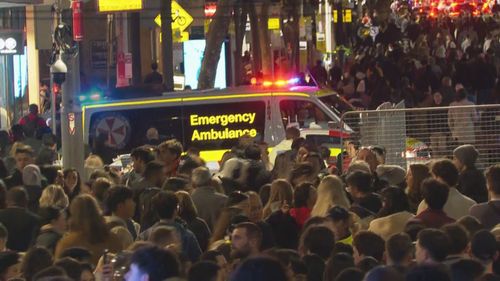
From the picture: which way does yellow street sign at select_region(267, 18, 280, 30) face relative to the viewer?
toward the camera

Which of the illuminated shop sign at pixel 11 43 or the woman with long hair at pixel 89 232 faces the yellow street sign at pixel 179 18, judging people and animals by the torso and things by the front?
the woman with long hair

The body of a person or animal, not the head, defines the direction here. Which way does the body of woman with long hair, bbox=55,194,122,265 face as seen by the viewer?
away from the camera

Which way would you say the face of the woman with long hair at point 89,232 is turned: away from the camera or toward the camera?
away from the camera

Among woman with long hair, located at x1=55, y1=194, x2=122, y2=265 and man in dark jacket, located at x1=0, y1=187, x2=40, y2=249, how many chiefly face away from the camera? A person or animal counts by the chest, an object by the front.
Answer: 2

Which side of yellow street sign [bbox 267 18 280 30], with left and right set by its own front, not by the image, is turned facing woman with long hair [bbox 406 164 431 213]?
front

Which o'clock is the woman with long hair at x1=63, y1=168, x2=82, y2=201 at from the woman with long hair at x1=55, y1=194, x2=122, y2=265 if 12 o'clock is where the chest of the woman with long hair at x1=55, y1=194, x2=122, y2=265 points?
the woman with long hair at x1=63, y1=168, x2=82, y2=201 is roughly at 12 o'clock from the woman with long hair at x1=55, y1=194, x2=122, y2=265.

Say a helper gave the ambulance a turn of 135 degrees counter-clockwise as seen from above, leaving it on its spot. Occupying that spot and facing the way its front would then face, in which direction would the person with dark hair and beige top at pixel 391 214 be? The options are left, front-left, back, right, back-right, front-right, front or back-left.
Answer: back-left

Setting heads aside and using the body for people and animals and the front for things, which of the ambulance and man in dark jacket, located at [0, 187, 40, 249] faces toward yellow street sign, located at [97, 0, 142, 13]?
the man in dark jacket

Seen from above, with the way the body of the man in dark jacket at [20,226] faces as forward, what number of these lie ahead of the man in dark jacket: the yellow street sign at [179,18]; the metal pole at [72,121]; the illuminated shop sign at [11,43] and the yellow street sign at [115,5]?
4

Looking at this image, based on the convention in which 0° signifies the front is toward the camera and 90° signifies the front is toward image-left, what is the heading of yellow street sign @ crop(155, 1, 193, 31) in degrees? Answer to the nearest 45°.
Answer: approximately 0°

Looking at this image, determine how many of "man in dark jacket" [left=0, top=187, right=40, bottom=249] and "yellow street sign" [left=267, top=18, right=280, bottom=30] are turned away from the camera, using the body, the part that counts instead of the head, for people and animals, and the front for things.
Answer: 1

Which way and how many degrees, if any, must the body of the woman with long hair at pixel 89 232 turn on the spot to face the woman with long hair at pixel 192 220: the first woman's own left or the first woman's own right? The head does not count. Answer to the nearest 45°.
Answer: approximately 45° to the first woman's own right

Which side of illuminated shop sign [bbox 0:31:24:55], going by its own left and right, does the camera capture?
front

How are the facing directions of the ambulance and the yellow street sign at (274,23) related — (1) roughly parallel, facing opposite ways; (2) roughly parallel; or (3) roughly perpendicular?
roughly perpendicular

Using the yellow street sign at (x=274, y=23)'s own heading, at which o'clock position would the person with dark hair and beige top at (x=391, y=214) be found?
The person with dark hair and beige top is roughly at 12 o'clock from the yellow street sign.

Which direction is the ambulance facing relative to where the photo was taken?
to the viewer's right
